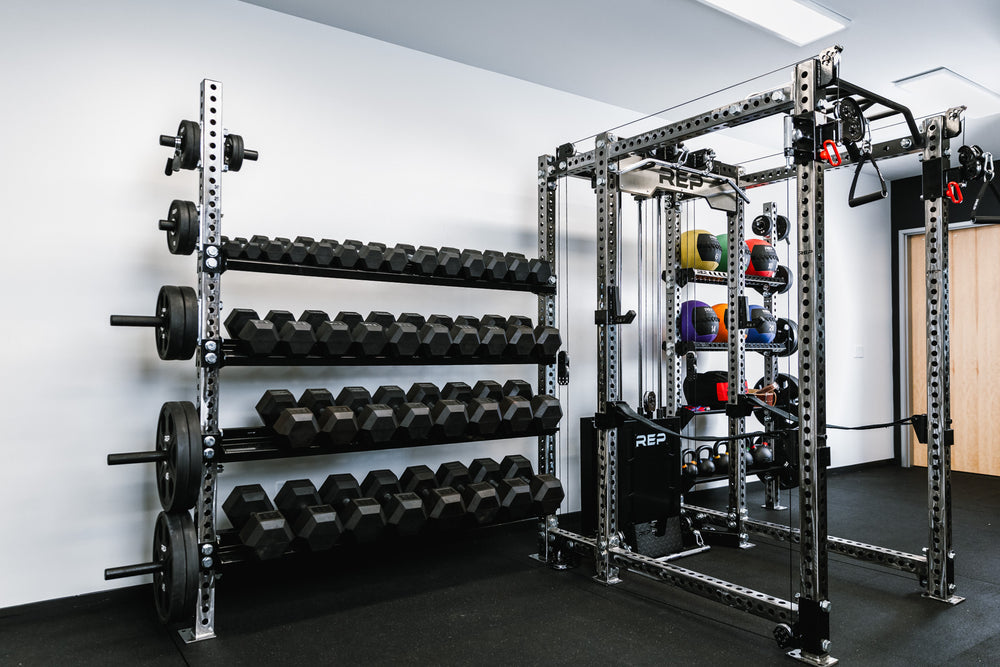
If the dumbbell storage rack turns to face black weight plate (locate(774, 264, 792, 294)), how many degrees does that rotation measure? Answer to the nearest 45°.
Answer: approximately 45° to its left

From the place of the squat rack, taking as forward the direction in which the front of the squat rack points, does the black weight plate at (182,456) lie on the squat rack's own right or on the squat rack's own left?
on the squat rack's own right

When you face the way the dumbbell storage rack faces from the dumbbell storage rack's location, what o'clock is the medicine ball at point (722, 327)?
The medicine ball is roughly at 10 o'clock from the dumbbell storage rack.

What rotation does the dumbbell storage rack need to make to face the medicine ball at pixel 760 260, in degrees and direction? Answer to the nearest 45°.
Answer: approximately 45° to its left

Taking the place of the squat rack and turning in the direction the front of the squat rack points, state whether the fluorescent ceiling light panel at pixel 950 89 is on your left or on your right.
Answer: on your left

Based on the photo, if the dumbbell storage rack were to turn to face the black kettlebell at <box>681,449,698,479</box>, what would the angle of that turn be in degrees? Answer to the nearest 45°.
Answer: approximately 45° to its left

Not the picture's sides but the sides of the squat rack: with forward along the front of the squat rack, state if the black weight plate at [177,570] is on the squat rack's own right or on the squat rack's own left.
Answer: on the squat rack's own right

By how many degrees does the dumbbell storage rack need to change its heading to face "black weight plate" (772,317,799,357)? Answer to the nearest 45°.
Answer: approximately 45° to its left

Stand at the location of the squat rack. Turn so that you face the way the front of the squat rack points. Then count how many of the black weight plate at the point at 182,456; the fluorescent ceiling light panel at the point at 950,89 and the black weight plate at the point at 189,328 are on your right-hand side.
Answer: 2

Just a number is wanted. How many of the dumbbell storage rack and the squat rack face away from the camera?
0
